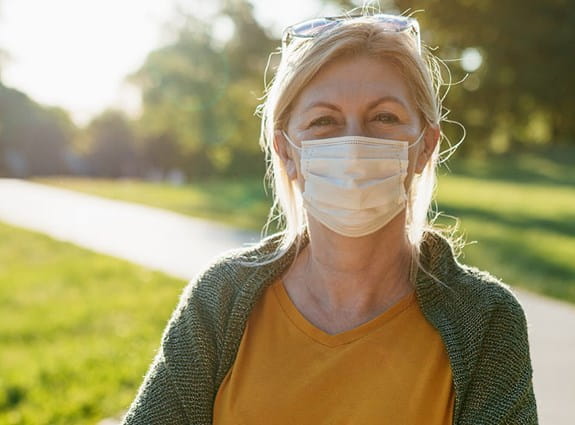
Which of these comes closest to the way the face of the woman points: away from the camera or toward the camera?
toward the camera

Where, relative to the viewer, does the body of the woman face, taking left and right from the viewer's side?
facing the viewer
